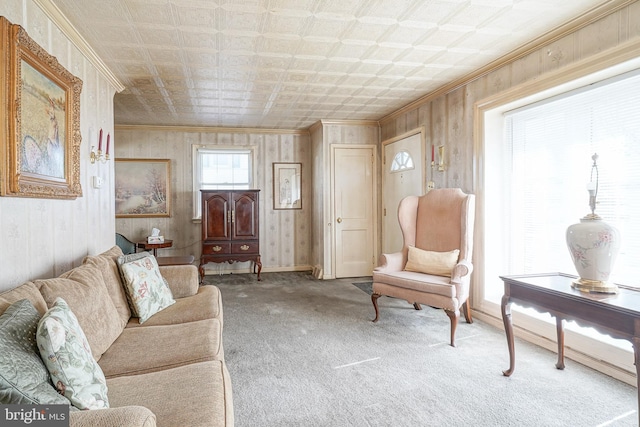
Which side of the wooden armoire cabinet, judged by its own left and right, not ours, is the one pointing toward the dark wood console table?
front

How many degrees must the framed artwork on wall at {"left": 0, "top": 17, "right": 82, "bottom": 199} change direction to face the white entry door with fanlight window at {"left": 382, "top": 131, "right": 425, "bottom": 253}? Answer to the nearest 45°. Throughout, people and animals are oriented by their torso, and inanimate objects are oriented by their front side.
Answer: approximately 45° to its left

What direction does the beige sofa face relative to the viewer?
to the viewer's right

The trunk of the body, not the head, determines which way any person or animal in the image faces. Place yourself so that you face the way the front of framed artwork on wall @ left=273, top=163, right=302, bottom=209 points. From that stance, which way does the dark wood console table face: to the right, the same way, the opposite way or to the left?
to the right

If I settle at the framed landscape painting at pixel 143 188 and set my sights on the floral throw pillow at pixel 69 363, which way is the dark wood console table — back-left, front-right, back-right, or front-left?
front-left

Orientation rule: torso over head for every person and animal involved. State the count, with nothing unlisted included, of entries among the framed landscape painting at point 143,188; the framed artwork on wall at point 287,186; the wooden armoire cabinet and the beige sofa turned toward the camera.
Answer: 3

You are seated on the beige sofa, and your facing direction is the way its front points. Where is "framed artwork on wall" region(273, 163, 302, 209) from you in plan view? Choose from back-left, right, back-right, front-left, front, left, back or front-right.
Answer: front-left

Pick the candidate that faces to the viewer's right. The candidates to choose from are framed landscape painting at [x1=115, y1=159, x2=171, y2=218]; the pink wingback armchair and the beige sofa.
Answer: the beige sofa

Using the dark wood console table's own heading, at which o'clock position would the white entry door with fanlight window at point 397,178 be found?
The white entry door with fanlight window is roughly at 3 o'clock from the dark wood console table.

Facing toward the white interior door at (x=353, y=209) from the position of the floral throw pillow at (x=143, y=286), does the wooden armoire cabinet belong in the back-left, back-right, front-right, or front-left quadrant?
front-left

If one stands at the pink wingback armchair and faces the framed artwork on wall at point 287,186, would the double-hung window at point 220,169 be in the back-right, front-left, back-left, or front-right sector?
front-left

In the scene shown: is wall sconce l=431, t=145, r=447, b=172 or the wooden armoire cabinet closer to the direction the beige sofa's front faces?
the wall sconce

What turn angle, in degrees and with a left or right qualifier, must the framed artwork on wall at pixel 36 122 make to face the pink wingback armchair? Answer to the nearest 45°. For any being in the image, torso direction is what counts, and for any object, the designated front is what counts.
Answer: approximately 45° to its left

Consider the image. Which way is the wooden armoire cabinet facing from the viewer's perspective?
toward the camera

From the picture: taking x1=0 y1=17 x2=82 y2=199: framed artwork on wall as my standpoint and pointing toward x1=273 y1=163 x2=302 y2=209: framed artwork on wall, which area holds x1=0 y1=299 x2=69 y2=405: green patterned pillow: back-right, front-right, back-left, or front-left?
back-right

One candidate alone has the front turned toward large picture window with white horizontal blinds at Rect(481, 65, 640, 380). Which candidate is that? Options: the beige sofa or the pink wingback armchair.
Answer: the beige sofa

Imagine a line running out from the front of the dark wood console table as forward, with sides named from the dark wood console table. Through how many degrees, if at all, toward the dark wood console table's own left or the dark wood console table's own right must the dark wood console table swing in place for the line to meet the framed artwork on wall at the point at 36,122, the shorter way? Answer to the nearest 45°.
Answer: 0° — it already faces it

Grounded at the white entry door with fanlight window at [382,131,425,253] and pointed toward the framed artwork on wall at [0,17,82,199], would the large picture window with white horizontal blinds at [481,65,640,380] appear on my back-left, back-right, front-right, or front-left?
front-left

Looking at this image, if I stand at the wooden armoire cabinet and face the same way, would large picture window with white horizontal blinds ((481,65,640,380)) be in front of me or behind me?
in front
